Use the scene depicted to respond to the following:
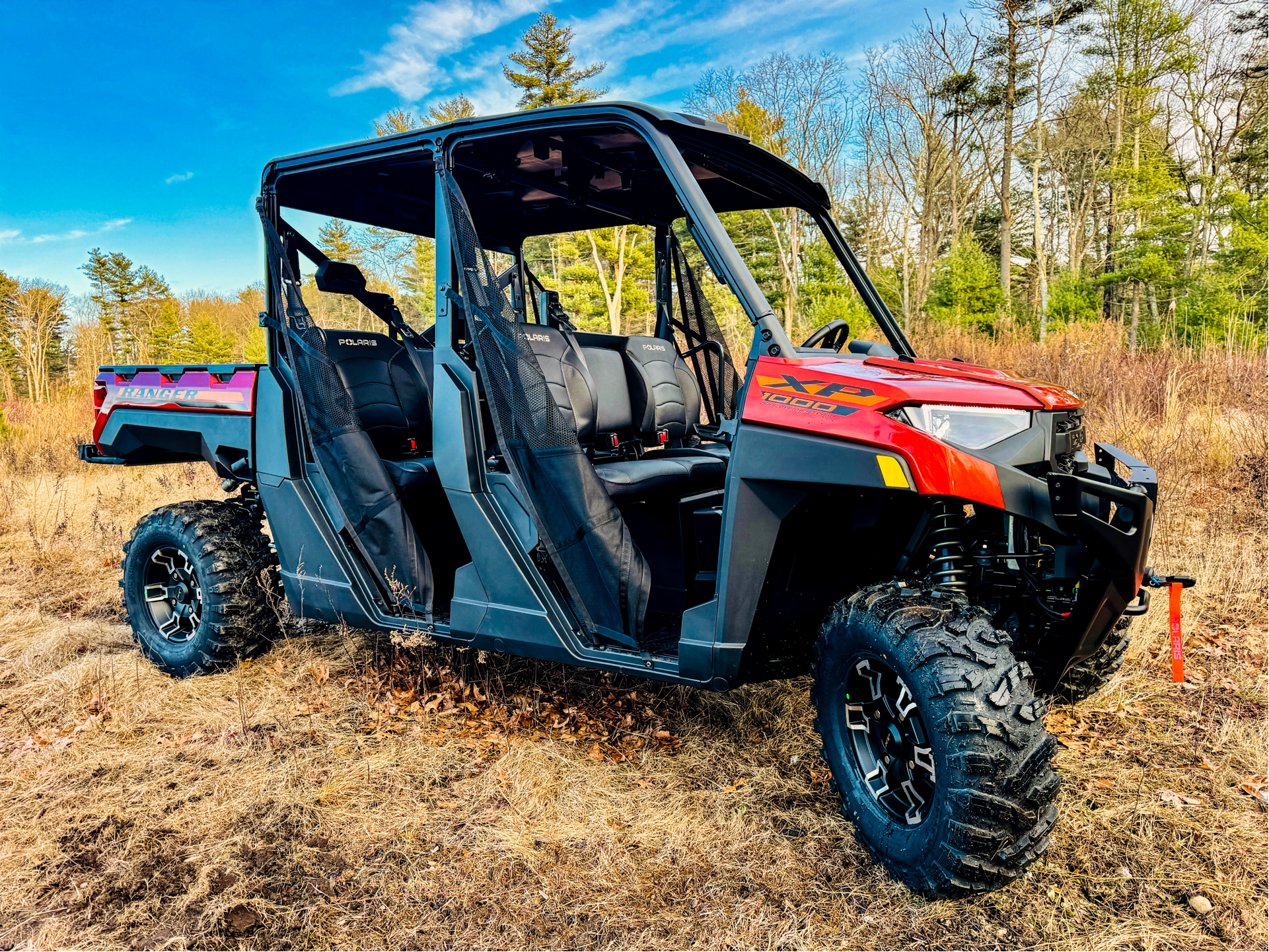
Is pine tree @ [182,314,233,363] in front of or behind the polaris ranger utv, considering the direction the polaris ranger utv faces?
behind

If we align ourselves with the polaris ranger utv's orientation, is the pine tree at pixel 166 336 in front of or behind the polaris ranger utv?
behind

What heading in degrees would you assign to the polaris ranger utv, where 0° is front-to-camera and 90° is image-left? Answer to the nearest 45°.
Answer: approximately 315°

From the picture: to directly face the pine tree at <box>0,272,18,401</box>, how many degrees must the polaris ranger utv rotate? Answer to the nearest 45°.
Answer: approximately 180°
